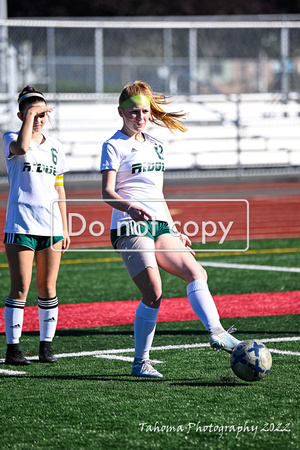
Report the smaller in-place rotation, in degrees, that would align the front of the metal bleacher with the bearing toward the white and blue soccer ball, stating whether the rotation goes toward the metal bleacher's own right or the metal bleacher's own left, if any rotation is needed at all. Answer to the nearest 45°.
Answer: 0° — it already faces it

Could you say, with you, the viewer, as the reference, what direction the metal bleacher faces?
facing the viewer
